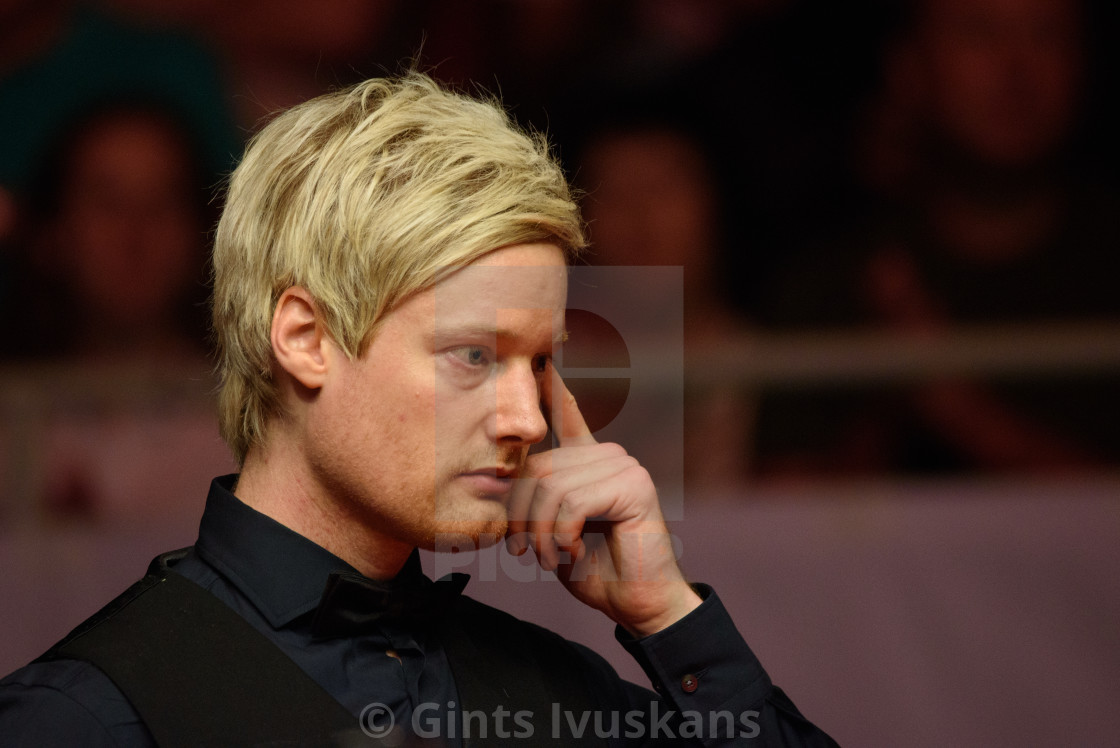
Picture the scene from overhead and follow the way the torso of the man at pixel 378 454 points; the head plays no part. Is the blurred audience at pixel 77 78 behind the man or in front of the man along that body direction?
behind

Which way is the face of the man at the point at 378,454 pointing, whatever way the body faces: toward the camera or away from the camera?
toward the camera

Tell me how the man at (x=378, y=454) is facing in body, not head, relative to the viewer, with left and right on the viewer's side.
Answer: facing the viewer and to the right of the viewer

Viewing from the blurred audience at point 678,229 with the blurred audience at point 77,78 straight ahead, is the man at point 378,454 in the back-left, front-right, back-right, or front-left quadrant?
front-left

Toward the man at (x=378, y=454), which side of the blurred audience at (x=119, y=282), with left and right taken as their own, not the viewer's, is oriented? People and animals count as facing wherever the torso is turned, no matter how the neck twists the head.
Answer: front

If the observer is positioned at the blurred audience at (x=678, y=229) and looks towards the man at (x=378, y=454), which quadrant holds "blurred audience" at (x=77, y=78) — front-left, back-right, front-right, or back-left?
front-right

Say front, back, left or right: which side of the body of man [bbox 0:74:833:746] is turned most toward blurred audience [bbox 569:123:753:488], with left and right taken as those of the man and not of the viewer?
left

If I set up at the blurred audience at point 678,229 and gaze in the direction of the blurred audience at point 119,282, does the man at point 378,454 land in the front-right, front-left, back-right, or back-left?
front-left

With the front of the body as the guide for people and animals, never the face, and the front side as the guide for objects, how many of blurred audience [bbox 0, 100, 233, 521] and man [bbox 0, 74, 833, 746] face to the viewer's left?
0

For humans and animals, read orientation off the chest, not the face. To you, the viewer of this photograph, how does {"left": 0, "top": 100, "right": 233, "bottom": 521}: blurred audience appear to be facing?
facing the viewer
